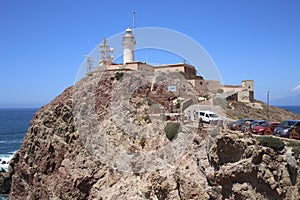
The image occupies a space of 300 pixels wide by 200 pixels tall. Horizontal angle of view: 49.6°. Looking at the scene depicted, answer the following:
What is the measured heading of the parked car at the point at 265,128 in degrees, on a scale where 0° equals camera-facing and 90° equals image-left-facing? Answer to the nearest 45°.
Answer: approximately 45°

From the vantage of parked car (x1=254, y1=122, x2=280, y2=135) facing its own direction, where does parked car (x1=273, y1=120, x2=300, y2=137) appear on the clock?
parked car (x1=273, y1=120, x2=300, y2=137) is roughly at 9 o'clock from parked car (x1=254, y1=122, x2=280, y2=135).

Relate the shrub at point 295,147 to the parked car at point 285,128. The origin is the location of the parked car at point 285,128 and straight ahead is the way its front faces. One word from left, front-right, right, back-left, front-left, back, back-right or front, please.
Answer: front-left

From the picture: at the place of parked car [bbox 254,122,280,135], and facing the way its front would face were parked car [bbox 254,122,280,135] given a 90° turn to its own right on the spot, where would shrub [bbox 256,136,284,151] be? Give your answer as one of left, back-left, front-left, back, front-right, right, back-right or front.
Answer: back-left

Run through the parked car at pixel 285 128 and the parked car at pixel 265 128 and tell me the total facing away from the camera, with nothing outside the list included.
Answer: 0

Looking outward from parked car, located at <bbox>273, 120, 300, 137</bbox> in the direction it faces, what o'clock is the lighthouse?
The lighthouse is roughly at 3 o'clock from the parked car.

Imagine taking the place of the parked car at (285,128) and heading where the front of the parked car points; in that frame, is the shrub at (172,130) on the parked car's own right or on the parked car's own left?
on the parked car's own right

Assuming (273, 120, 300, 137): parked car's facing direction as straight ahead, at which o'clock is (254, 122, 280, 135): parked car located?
(254, 122, 280, 135): parked car is roughly at 3 o'clock from (273, 120, 300, 137): parked car.
